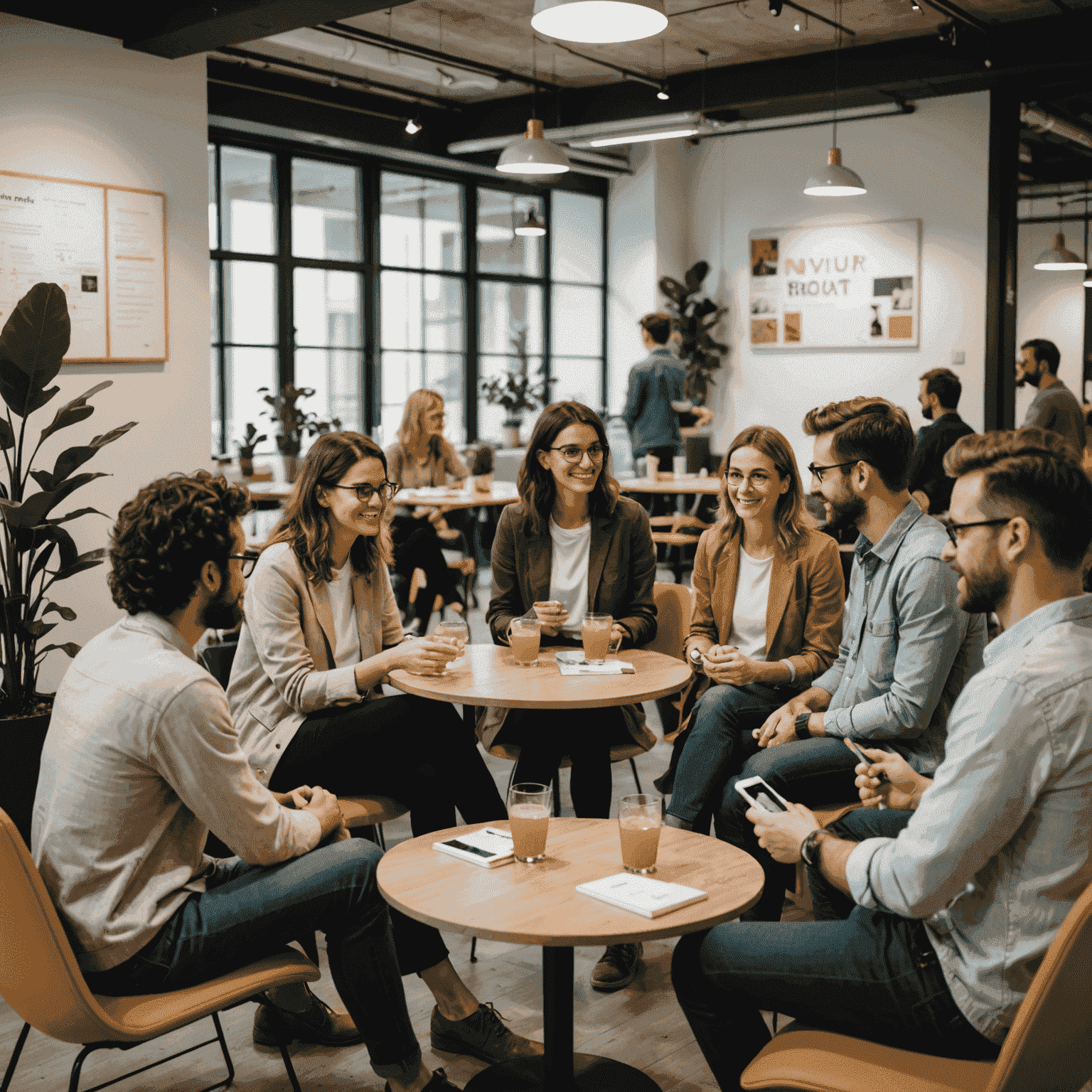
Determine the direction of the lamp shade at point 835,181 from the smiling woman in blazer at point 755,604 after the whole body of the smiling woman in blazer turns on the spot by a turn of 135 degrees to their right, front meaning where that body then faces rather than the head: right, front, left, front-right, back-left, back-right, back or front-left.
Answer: front

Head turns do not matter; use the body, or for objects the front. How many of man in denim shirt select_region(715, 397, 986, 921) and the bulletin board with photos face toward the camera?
1

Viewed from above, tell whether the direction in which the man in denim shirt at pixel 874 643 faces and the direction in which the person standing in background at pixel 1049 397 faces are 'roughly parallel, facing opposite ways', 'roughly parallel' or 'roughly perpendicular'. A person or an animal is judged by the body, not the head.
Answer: roughly parallel

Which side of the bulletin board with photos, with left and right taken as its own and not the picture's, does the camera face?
front

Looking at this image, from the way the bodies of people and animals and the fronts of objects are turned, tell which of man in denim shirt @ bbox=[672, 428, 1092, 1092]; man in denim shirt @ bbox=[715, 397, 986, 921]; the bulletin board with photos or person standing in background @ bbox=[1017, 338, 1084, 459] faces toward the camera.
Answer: the bulletin board with photos

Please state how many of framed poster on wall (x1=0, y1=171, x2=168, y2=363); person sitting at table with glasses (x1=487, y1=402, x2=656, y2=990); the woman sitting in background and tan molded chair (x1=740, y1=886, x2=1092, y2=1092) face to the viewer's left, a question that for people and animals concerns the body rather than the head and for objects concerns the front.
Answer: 1

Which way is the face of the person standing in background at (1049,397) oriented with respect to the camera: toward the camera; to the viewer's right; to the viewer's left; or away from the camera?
to the viewer's left

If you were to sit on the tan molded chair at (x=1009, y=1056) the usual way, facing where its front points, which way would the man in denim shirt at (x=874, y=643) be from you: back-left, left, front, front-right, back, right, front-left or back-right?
right

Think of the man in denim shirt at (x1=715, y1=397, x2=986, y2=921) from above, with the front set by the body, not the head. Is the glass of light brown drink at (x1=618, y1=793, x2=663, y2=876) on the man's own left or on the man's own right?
on the man's own left

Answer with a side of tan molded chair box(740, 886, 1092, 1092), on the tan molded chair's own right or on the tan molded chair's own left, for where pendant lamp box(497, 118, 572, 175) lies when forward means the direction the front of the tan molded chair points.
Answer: on the tan molded chair's own right

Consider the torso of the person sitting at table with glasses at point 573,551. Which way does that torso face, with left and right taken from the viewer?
facing the viewer

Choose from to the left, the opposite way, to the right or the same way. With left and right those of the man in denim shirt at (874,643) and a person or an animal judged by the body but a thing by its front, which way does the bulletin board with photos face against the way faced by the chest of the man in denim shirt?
to the left

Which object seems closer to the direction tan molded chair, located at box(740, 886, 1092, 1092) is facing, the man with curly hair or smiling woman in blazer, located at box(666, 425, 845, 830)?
the man with curly hair

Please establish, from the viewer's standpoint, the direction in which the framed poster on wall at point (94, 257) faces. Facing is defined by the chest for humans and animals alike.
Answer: facing the viewer and to the right of the viewer

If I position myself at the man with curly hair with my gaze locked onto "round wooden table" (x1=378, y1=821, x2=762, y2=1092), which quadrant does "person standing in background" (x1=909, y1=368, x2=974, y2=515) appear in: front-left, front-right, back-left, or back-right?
front-left

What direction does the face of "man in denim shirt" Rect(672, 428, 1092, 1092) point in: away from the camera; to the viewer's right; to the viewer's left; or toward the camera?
to the viewer's left

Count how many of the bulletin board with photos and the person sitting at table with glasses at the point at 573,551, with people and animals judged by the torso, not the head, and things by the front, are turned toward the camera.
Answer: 2

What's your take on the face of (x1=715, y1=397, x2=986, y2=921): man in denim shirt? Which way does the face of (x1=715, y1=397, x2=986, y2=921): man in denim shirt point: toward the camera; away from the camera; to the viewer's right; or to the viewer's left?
to the viewer's left

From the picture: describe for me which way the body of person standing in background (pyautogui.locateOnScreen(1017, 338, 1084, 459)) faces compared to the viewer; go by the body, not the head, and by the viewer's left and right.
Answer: facing to the left of the viewer
